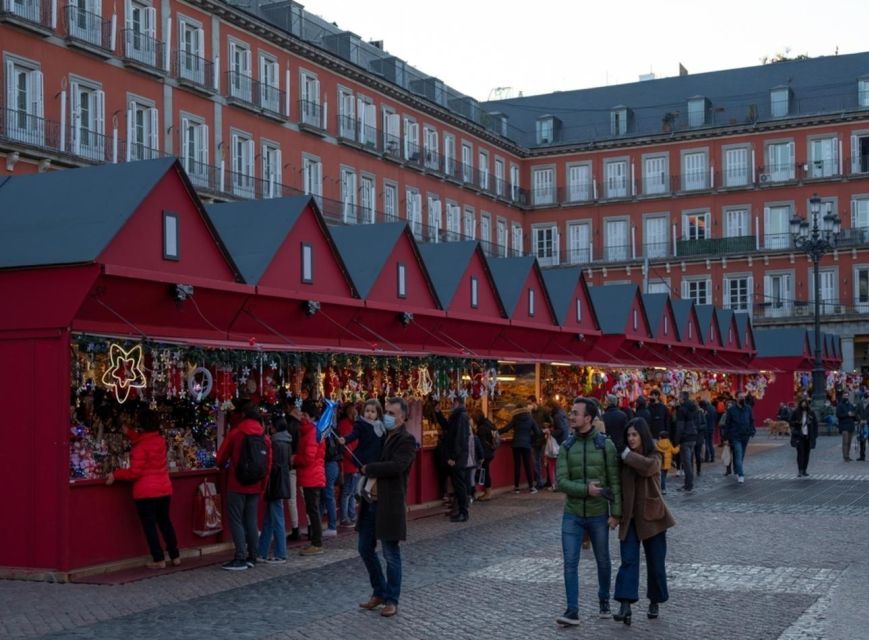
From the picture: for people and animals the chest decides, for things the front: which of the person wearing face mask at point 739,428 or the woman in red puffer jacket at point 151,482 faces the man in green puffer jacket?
the person wearing face mask

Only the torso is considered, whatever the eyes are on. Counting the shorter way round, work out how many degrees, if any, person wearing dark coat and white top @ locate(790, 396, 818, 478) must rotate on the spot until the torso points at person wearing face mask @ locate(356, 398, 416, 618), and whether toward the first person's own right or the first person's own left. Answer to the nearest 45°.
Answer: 0° — they already face them

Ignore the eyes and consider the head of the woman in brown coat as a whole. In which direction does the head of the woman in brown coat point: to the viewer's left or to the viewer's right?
to the viewer's left

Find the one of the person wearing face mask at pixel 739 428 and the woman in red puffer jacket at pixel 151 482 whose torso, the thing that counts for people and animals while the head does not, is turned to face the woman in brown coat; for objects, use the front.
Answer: the person wearing face mask

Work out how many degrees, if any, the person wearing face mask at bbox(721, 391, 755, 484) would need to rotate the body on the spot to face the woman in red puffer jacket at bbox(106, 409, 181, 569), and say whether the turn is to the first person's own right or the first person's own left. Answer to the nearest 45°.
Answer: approximately 45° to the first person's own right

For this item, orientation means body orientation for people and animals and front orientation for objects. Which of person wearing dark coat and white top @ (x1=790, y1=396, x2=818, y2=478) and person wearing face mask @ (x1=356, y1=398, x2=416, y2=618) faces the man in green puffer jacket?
person wearing dark coat and white top @ (x1=790, y1=396, x2=818, y2=478)

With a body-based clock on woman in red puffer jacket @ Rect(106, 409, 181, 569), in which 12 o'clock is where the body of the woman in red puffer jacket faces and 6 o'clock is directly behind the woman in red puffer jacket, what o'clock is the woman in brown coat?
The woman in brown coat is roughly at 6 o'clock from the woman in red puffer jacket.

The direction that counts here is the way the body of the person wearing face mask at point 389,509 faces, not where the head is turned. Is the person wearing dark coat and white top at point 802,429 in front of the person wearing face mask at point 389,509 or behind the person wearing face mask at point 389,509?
behind

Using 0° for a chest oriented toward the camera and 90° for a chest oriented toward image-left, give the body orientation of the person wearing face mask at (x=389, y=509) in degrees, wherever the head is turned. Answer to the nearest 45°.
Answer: approximately 45°

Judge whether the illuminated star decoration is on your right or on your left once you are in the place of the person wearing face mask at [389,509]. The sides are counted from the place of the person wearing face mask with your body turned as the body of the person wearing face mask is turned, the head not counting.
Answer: on your right

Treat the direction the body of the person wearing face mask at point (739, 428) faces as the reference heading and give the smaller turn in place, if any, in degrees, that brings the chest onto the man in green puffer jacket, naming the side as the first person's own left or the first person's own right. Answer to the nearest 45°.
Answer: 0° — they already face them

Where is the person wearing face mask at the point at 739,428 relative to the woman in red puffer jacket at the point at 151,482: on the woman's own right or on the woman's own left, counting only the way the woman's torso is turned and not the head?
on the woman's own right

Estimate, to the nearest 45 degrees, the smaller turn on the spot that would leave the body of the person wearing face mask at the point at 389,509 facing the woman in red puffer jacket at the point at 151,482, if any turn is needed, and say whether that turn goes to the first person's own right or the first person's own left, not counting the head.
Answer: approximately 90° to the first person's own right

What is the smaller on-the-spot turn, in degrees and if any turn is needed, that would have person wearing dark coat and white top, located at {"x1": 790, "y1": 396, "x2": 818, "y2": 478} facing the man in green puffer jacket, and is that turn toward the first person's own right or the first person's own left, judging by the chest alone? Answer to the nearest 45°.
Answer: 0° — they already face them

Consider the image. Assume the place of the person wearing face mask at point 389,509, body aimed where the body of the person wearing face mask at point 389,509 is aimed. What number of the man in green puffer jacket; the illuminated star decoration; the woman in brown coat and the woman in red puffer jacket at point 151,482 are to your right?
2
